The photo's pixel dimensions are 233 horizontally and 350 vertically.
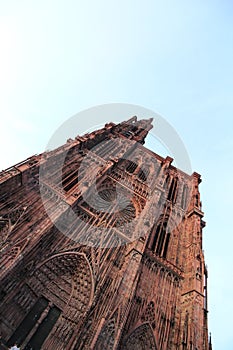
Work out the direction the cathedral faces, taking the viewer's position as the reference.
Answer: facing the viewer
